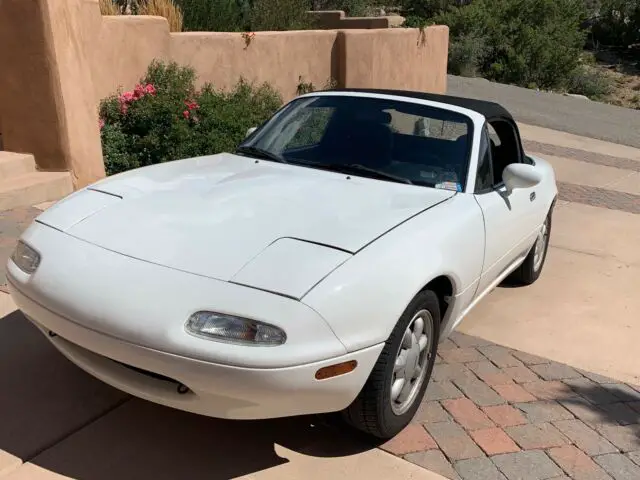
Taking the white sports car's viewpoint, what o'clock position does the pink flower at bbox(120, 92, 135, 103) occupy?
The pink flower is roughly at 4 o'clock from the white sports car.

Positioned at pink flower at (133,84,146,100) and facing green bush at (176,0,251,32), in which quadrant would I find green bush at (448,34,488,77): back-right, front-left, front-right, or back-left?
front-right

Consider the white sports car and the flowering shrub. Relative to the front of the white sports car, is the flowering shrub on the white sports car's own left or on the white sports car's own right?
on the white sports car's own right

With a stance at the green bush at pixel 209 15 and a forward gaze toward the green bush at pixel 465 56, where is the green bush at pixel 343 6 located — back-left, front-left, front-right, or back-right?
front-left

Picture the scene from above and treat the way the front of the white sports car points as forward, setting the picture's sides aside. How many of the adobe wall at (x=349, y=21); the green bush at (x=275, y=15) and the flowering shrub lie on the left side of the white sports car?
0

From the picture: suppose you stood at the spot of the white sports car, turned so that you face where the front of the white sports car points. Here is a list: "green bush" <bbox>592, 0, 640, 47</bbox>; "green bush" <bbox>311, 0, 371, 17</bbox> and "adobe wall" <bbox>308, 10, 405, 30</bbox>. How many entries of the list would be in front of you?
0

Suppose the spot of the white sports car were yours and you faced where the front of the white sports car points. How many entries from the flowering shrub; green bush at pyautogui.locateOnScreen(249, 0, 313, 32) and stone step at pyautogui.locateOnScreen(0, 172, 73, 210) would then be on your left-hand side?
0

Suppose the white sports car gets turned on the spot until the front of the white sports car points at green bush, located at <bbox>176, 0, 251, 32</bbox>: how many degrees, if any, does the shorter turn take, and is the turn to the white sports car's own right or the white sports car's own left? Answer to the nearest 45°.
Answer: approximately 135° to the white sports car's own right

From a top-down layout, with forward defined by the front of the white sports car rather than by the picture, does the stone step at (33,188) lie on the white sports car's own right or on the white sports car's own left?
on the white sports car's own right

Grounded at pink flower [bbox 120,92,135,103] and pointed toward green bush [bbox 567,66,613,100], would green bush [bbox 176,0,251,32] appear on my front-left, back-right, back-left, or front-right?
front-left

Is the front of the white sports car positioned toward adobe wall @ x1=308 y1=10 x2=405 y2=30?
no

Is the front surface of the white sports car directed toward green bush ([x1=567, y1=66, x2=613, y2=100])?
no

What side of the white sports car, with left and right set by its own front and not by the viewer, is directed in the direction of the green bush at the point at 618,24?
back

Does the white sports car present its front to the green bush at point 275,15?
no

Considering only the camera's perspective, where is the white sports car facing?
facing the viewer and to the left of the viewer

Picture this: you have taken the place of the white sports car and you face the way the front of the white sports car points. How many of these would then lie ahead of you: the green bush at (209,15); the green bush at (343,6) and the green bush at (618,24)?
0

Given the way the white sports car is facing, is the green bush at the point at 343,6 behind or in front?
behind
